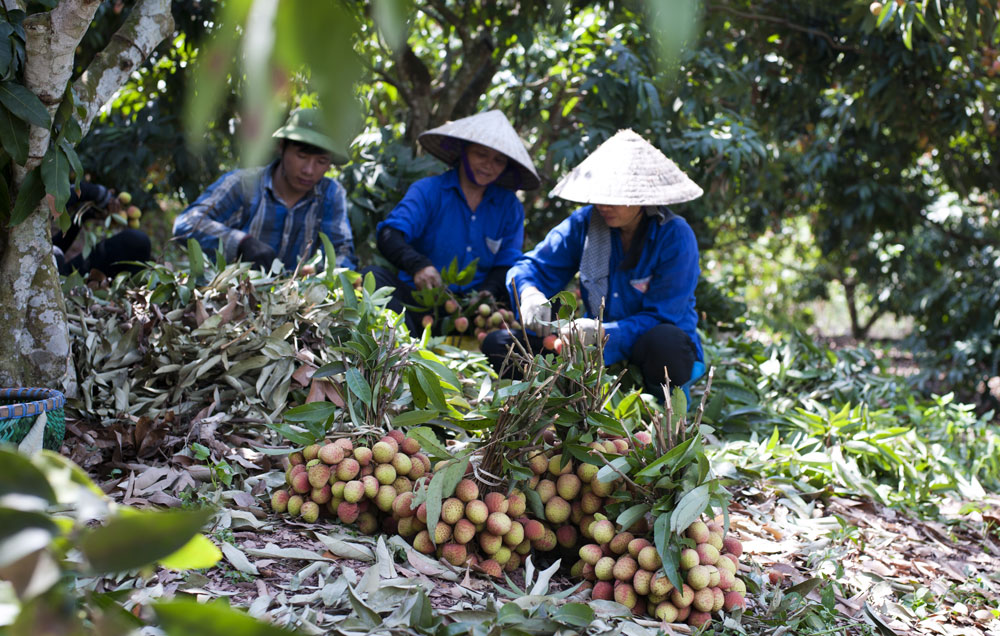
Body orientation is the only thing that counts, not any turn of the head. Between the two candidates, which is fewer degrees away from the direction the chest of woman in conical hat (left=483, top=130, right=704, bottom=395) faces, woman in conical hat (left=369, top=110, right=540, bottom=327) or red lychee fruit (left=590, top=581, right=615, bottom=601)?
the red lychee fruit

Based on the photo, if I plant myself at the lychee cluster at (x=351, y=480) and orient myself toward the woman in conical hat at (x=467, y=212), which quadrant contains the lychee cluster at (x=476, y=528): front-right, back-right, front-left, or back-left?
back-right

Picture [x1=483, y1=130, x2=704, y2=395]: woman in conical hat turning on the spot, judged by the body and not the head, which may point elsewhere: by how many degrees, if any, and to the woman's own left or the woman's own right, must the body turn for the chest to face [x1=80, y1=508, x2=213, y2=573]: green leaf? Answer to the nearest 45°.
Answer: approximately 45° to the woman's own left

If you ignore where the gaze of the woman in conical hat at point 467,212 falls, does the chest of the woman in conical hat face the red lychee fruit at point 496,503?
yes

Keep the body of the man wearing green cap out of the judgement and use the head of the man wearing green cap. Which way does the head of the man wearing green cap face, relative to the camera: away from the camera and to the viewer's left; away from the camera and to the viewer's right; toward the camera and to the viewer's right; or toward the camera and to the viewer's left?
toward the camera and to the viewer's right

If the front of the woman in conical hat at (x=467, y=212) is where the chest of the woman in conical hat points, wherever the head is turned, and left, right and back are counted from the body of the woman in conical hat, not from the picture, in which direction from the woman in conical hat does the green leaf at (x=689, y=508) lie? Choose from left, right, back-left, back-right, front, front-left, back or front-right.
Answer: front

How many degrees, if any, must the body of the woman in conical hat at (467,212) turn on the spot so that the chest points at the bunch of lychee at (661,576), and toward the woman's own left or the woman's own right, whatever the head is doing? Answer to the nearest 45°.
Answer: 0° — they already face it

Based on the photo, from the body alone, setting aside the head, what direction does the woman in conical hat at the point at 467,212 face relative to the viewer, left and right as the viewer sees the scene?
facing the viewer

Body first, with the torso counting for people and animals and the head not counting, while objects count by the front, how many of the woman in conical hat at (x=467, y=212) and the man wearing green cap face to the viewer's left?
0

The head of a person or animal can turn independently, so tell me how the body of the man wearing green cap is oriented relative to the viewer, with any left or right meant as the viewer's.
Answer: facing the viewer and to the right of the viewer

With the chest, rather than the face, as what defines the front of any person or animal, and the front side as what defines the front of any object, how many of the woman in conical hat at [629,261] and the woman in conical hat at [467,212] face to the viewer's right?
0

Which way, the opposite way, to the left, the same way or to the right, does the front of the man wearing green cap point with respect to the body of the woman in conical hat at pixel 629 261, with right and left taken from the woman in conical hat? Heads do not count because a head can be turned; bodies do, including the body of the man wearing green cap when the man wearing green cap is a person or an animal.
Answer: to the left

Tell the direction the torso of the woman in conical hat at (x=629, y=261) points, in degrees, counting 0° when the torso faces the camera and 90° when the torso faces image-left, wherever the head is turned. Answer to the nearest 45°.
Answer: approximately 45°

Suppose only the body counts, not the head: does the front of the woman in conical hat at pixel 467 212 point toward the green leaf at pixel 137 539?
yes
